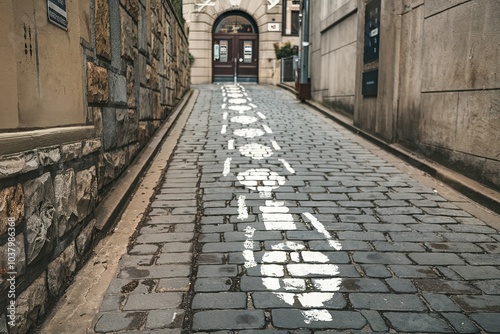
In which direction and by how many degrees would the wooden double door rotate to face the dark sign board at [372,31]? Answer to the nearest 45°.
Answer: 0° — it already faces it

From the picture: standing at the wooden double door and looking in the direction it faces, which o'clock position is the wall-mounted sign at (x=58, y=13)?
The wall-mounted sign is roughly at 12 o'clock from the wooden double door.

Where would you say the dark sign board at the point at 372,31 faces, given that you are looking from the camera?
facing the viewer and to the left of the viewer

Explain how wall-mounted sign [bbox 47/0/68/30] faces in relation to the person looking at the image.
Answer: facing the viewer and to the right of the viewer

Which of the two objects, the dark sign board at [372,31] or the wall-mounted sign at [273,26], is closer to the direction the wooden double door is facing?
the dark sign board

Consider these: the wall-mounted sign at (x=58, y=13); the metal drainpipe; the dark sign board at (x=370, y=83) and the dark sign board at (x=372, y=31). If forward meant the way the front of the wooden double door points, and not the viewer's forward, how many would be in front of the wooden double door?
4

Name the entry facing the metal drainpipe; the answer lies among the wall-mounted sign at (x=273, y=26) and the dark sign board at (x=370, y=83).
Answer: the wall-mounted sign

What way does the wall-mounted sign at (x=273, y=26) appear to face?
toward the camera

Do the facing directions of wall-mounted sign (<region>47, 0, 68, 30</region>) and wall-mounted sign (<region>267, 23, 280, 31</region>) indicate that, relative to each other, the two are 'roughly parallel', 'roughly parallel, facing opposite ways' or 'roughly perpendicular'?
roughly perpendicular

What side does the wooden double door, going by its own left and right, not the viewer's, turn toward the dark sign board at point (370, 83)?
front

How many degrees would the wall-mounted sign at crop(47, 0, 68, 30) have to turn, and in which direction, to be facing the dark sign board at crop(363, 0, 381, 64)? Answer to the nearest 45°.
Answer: approximately 90° to its left

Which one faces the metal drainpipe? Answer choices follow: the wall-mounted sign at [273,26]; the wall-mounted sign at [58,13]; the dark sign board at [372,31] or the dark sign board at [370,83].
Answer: the wall-mounted sign at [273,26]

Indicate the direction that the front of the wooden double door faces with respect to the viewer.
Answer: facing the viewer

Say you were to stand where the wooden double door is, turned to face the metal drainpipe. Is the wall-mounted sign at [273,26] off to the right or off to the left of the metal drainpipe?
left

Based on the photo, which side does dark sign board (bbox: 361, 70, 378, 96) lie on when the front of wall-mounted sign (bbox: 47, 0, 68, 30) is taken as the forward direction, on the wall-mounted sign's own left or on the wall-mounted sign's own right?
on the wall-mounted sign's own left
